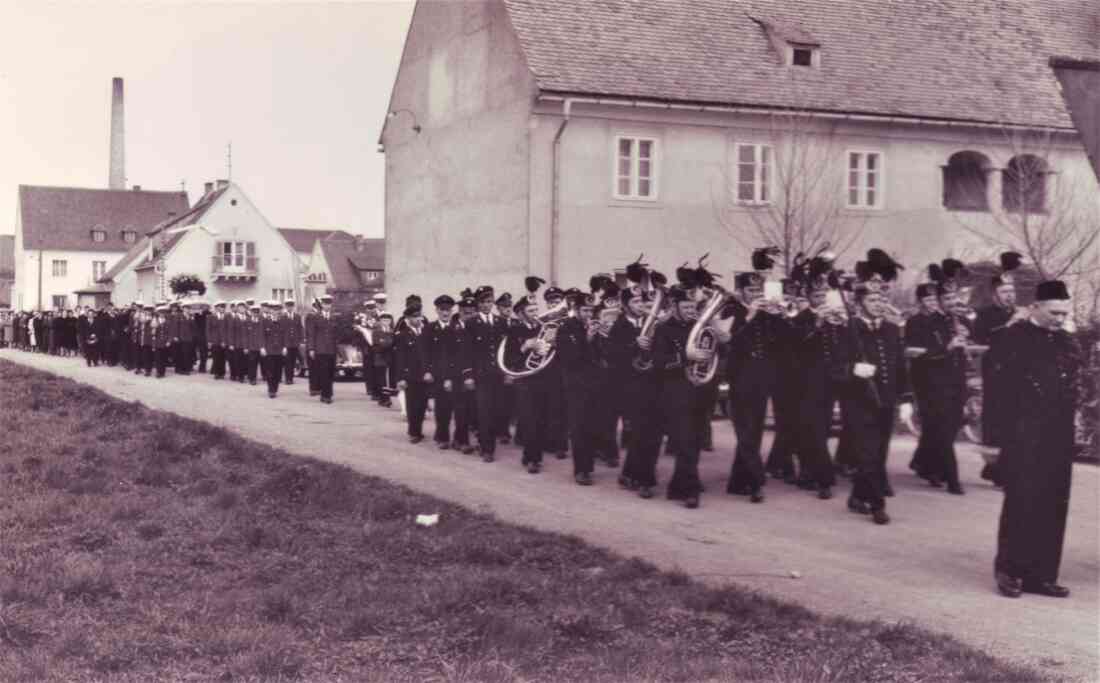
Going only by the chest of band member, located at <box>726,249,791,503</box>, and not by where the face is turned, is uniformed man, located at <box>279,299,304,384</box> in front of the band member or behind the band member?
behind

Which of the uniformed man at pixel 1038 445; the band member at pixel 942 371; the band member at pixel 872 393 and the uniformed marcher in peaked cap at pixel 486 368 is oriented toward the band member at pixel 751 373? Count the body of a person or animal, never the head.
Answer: the uniformed marcher in peaked cap at pixel 486 368

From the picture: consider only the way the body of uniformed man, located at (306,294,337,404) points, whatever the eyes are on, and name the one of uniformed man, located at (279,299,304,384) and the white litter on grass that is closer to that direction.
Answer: the white litter on grass

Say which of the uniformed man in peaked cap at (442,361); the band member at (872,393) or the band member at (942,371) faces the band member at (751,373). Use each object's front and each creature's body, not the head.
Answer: the uniformed man in peaked cap at (442,361)

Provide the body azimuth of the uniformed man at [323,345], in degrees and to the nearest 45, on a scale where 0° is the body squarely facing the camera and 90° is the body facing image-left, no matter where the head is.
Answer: approximately 315°

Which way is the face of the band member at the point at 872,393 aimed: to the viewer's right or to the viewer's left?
to the viewer's right

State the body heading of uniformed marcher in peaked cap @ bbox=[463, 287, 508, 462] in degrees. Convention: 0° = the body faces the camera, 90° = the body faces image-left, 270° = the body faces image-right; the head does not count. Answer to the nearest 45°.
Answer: approximately 315°

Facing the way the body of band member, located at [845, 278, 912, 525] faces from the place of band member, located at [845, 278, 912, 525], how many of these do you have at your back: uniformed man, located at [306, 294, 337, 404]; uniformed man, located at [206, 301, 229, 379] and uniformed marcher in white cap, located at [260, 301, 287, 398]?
3

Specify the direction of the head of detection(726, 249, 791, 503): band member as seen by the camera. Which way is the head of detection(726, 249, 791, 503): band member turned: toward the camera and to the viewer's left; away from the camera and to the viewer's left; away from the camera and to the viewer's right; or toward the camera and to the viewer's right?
toward the camera and to the viewer's right

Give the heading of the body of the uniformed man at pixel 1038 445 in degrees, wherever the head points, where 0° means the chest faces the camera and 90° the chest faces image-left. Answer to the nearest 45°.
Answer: approximately 315°

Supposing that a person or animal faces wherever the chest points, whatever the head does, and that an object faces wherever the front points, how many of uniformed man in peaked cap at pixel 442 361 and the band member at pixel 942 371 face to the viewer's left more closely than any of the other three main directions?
0

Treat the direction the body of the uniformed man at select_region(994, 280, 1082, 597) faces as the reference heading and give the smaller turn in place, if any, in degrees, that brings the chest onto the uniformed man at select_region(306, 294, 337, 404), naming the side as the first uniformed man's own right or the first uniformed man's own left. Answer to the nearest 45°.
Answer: approximately 180°

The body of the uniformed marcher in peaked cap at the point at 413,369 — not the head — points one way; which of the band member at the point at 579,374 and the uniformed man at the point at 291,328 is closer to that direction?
the band member
